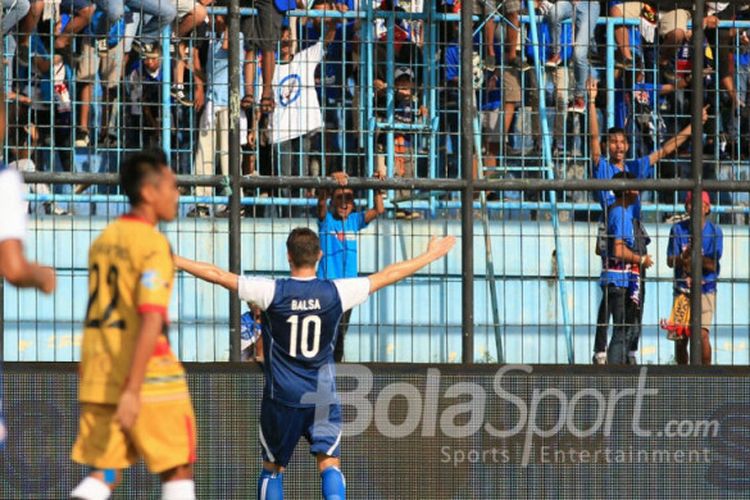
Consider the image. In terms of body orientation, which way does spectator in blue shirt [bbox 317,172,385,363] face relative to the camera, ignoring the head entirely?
toward the camera

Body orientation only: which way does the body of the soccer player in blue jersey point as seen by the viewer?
away from the camera

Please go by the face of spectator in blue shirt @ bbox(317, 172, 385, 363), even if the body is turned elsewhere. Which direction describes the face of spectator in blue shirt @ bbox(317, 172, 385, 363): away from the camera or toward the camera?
toward the camera

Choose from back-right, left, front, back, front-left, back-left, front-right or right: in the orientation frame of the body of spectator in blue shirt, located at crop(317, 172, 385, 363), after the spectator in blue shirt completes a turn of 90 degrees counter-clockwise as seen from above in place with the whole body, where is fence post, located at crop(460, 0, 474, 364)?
front

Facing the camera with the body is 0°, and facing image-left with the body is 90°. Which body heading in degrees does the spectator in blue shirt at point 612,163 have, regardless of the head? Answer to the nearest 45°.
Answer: approximately 0°

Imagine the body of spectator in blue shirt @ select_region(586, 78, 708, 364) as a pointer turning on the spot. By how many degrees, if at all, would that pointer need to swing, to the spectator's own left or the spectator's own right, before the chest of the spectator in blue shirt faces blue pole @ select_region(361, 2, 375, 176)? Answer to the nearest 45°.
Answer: approximately 90° to the spectator's own right

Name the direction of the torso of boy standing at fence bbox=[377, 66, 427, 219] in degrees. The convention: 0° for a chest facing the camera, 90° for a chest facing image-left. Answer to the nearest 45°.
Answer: approximately 0°

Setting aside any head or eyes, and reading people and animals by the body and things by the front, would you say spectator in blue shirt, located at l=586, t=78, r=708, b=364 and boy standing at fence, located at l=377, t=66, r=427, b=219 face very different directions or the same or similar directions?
same or similar directions

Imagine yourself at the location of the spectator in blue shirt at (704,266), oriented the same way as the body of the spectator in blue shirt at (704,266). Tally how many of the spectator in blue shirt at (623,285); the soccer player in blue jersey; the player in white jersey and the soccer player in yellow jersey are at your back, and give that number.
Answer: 0

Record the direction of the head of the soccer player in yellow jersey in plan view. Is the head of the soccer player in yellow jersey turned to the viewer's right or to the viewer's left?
to the viewer's right

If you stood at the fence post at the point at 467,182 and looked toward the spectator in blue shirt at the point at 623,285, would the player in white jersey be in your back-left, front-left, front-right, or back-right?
back-right

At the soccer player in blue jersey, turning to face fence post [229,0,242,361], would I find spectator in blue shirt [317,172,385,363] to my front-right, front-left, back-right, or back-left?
front-right

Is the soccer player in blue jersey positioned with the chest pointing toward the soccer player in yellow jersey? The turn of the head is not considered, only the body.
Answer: no

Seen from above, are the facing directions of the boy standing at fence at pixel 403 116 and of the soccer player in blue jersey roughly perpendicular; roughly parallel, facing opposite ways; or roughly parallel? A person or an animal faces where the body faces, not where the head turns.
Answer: roughly parallel, facing opposite ways
